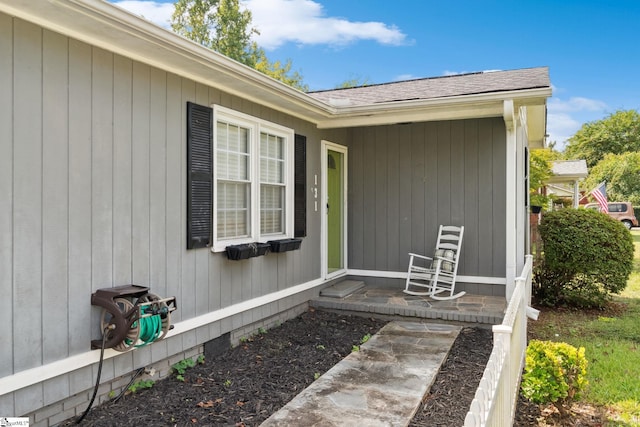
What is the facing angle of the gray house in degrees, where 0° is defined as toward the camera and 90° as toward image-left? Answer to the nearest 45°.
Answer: approximately 315°

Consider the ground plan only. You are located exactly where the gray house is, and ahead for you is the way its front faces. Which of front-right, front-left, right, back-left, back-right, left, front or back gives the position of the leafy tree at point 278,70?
back-left

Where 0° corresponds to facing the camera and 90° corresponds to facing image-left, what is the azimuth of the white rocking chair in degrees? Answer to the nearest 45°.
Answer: approximately 45°

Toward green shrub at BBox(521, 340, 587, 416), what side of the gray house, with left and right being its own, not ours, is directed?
front

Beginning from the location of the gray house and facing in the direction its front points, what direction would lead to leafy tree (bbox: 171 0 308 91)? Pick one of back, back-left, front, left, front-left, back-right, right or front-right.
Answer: back-left

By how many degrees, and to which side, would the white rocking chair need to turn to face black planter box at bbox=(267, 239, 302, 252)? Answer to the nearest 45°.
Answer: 0° — it already faces it

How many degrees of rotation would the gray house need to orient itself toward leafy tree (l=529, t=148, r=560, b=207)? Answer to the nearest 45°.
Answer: approximately 90° to its left

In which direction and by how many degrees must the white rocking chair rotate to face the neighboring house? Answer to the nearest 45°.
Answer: approximately 180°

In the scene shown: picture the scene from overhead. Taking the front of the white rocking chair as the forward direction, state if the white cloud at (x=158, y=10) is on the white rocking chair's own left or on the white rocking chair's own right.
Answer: on the white rocking chair's own right

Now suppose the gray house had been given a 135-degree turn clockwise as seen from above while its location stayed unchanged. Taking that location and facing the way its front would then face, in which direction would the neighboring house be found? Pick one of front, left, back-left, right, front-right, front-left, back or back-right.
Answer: back-right

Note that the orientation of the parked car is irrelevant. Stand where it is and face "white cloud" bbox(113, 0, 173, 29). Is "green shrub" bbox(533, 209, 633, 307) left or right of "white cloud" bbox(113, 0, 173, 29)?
left

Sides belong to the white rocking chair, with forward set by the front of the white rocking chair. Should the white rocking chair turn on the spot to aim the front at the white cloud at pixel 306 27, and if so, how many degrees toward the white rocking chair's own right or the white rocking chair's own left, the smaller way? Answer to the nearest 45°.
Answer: approximately 135° to the white rocking chair's own right
